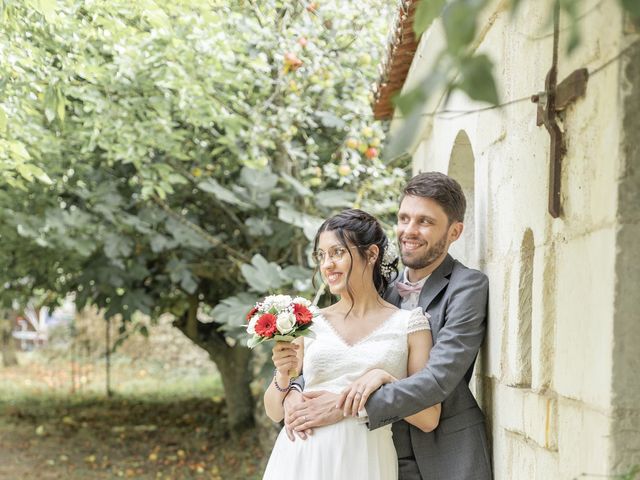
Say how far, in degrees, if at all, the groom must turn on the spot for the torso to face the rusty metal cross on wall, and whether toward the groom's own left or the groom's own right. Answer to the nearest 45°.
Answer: approximately 45° to the groom's own left

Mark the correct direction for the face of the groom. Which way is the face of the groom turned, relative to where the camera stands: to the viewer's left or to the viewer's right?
to the viewer's left

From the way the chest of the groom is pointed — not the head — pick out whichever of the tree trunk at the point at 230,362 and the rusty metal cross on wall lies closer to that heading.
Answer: the rusty metal cross on wall

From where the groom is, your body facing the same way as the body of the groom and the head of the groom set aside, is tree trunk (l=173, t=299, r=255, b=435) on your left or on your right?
on your right

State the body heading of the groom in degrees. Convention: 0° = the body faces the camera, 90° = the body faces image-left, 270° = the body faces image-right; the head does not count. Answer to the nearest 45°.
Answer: approximately 45°

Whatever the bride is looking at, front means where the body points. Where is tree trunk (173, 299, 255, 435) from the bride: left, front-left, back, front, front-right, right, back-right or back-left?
back-right

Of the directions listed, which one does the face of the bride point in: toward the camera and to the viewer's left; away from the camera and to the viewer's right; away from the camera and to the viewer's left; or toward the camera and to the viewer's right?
toward the camera and to the viewer's left

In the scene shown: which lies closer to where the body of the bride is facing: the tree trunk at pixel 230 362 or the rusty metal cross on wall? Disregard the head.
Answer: the rusty metal cross on wall
